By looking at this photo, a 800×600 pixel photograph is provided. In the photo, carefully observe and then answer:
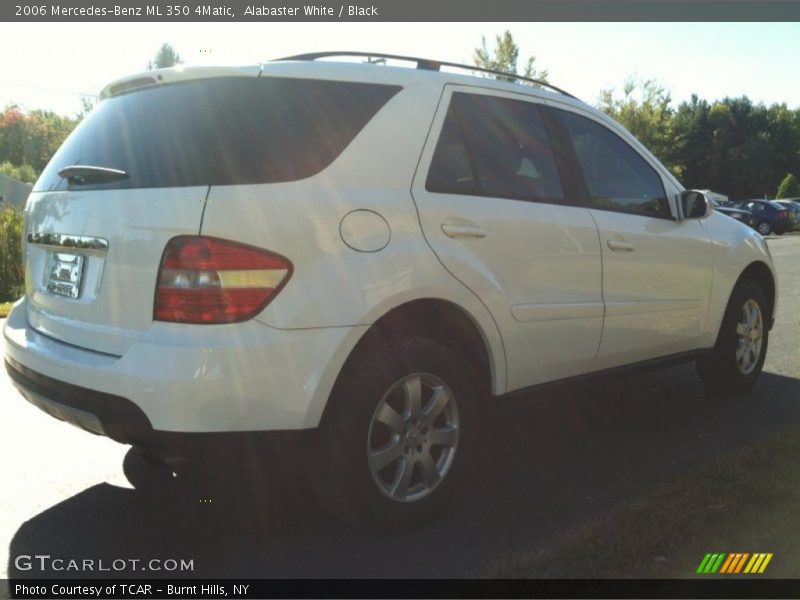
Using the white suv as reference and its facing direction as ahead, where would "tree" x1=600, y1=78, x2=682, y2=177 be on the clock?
The tree is roughly at 11 o'clock from the white suv.

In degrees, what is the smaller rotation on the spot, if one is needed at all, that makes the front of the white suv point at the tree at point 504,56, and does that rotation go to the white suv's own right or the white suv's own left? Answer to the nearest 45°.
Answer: approximately 45° to the white suv's own left

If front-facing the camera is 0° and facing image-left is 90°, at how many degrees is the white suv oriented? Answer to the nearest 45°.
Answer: approximately 225°
